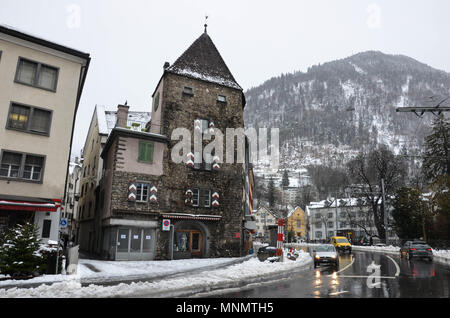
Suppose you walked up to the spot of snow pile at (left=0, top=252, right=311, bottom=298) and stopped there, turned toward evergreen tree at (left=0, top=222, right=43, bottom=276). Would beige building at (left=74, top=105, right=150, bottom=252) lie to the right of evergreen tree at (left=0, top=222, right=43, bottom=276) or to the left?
right

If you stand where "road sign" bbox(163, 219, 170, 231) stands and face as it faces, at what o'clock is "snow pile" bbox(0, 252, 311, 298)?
The snow pile is roughly at 12 o'clock from the road sign.

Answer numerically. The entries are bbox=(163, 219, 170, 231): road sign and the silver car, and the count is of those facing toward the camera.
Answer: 2

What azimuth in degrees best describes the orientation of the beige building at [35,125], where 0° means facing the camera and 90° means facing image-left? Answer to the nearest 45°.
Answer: approximately 315°

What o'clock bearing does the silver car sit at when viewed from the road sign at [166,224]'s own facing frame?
The silver car is roughly at 10 o'clock from the road sign.

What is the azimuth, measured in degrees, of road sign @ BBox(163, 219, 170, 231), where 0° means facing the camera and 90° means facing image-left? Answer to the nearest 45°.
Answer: approximately 0°

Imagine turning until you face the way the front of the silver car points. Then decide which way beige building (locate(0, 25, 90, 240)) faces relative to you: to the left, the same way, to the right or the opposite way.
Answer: to the left
